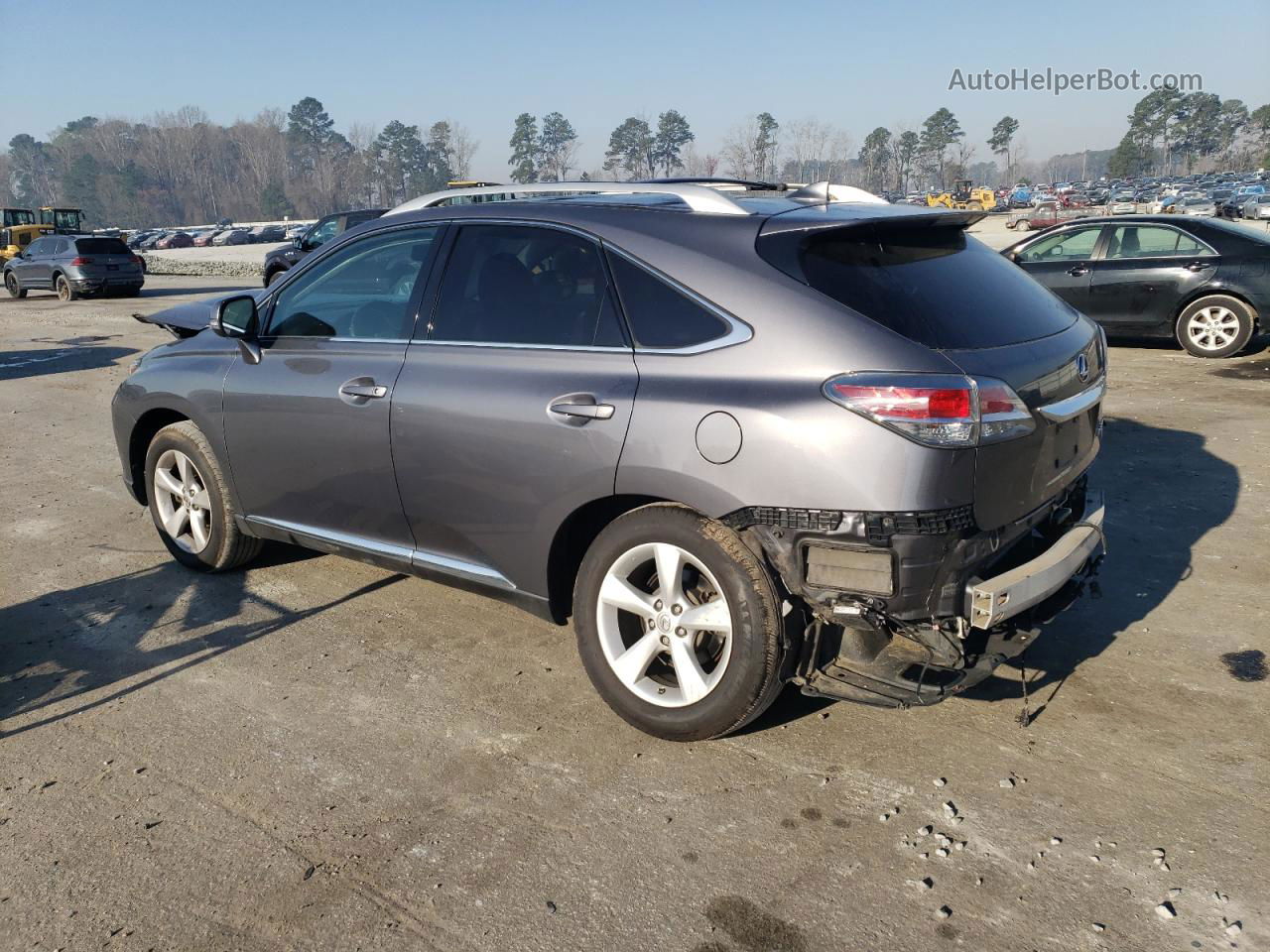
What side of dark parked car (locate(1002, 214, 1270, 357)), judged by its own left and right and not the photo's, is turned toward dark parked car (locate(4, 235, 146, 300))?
front

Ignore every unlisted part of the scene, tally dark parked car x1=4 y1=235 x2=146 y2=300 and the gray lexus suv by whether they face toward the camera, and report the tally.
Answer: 0

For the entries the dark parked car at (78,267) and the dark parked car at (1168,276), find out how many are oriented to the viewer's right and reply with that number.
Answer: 0

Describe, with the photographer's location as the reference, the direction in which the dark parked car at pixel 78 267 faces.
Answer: facing away from the viewer and to the left of the viewer

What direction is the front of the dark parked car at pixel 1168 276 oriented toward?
to the viewer's left

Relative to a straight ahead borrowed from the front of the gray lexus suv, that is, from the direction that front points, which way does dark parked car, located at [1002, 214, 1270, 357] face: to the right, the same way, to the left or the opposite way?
the same way

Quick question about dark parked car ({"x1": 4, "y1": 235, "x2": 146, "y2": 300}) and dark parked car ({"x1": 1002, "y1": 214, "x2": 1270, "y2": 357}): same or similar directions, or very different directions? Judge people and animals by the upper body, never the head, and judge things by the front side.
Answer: same or similar directions

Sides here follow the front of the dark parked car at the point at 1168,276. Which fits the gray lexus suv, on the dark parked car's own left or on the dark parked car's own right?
on the dark parked car's own left

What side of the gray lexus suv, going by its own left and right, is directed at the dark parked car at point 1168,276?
right

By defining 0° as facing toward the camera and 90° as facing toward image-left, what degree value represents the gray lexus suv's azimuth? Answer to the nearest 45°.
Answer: approximately 135°

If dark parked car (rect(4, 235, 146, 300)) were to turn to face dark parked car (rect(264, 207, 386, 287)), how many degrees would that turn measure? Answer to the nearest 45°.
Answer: approximately 180°

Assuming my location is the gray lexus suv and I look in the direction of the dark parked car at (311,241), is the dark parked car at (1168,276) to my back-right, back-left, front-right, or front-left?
front-right

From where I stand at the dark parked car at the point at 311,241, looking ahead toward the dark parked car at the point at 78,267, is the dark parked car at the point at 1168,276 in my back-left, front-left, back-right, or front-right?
back-left

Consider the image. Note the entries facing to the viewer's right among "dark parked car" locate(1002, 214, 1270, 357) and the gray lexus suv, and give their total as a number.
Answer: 0
